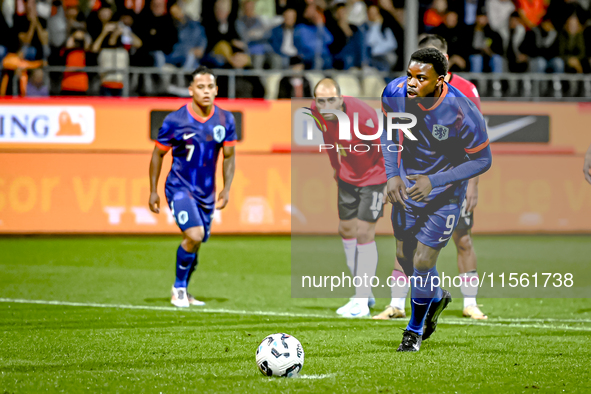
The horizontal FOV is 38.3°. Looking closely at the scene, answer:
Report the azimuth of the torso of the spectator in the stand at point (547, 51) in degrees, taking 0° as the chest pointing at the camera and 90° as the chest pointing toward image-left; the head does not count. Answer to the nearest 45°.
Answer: approximately 0°

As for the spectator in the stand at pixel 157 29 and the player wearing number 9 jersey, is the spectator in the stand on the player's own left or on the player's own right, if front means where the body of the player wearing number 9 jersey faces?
on the player's own right

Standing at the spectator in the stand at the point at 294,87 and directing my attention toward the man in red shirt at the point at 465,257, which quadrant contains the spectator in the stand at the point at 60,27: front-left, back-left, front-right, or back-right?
back-right

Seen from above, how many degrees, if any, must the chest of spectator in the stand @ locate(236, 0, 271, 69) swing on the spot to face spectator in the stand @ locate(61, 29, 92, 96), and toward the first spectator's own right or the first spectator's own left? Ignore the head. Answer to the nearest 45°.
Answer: approximately 90° to the first spectator's own right

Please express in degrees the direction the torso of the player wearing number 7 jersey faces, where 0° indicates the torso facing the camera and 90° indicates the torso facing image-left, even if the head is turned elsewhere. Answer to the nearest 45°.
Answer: approximately 0°

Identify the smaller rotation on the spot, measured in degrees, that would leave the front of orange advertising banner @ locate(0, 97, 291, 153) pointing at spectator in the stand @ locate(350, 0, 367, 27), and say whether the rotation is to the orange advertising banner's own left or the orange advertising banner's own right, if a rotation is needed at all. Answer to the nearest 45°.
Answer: approximately 90° to the orange advertising banner's own left

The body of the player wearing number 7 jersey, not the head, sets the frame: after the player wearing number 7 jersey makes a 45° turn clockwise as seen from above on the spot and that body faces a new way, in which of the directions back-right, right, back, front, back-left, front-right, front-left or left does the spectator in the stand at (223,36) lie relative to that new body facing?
back-right
